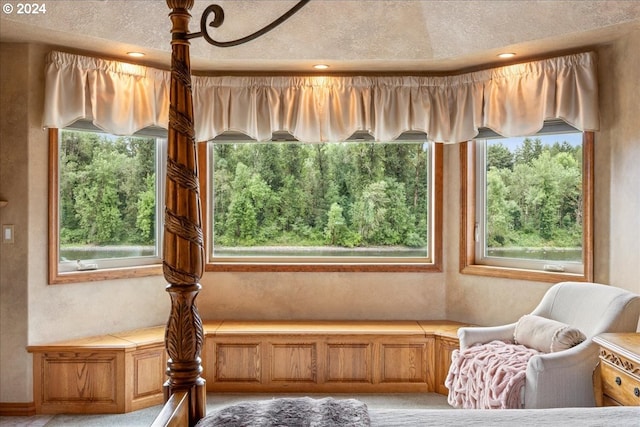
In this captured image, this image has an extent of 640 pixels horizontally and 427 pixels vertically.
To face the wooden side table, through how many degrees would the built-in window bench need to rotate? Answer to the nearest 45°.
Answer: approximately 45° to its left

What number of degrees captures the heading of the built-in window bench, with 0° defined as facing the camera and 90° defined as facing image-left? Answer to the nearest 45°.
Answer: approximately 0°

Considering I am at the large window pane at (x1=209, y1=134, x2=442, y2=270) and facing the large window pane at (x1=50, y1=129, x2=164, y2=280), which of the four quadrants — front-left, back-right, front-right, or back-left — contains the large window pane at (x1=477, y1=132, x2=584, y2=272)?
back-left

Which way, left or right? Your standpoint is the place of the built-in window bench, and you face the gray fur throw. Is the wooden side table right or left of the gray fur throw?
left
